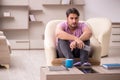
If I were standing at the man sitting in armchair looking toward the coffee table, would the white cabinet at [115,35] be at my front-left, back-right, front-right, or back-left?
back-left

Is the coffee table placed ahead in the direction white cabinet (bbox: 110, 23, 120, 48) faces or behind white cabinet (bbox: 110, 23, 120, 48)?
ahead

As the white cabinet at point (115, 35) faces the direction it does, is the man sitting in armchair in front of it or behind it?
in front

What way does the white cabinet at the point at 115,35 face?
toward the camera
